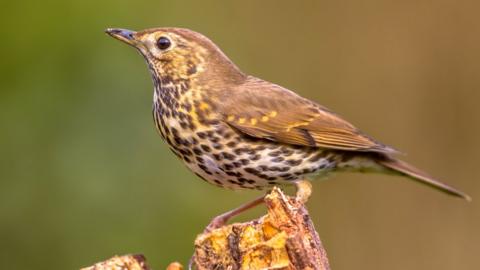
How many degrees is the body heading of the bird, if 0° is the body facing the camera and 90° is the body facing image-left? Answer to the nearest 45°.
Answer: approximately 90°

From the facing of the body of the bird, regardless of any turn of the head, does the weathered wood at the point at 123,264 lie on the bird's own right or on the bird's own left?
on the bird's own left
